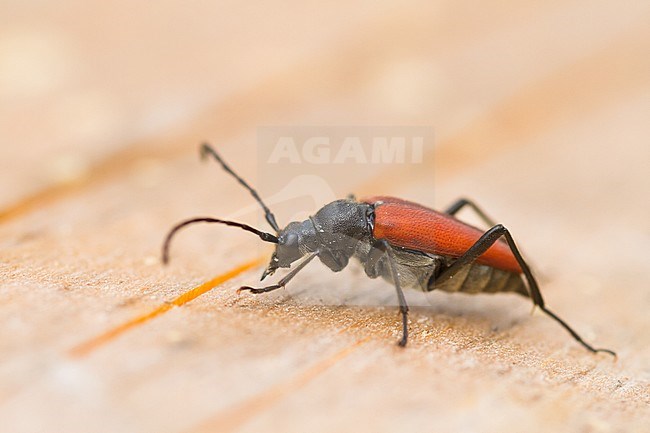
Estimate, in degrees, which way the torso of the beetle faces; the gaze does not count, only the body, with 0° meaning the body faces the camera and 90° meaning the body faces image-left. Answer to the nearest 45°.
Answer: approximately 90°
